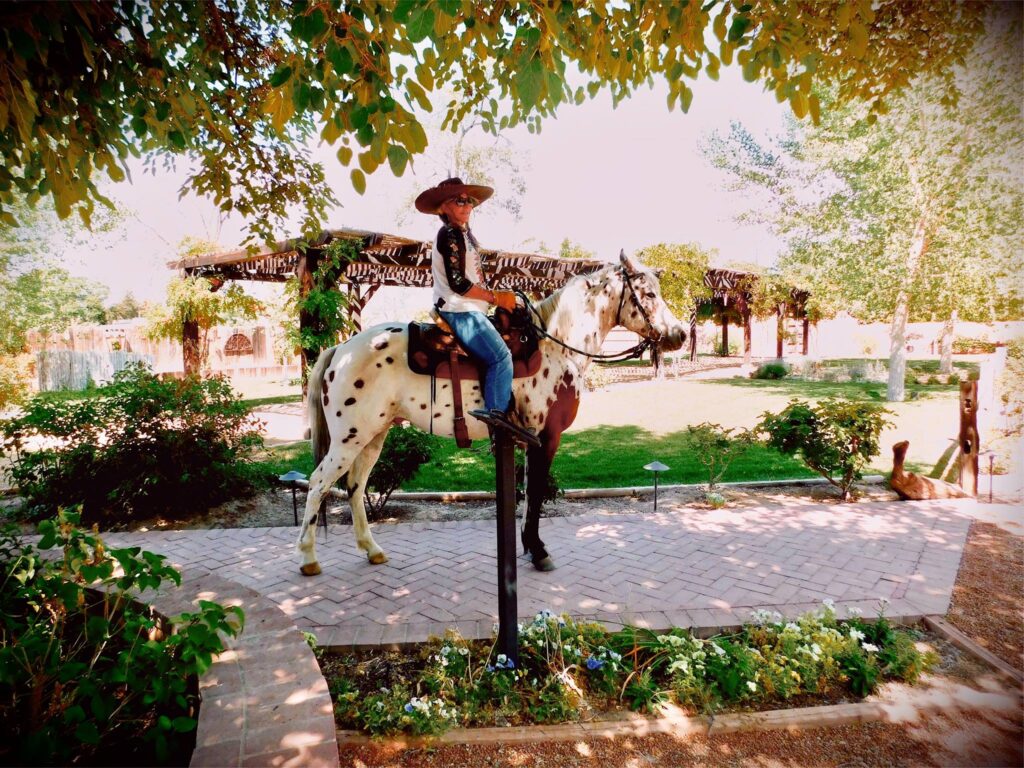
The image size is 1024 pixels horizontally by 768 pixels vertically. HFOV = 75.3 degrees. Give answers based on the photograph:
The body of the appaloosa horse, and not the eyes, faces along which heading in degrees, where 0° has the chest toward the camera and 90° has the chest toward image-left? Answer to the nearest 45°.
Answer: approximately 270°

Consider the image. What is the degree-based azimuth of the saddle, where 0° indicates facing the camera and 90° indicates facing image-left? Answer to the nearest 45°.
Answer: approximately 270°

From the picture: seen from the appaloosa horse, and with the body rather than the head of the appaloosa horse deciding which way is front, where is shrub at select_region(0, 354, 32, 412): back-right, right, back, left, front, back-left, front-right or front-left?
back-left

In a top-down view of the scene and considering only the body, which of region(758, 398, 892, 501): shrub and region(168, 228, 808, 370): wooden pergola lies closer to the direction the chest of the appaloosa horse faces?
the shrub

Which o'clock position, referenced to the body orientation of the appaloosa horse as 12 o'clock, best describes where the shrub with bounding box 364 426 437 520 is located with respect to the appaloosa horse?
The shrub is roughly at 8 o'clock from the appaloosa horse.

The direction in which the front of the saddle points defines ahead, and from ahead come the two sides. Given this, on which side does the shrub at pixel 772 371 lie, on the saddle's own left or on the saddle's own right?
on the saddle's own left

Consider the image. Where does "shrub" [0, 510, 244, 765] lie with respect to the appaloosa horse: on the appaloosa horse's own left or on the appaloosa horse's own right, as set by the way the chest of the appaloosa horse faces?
on the appaloosa horse's own right

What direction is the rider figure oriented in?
to the viewer's right

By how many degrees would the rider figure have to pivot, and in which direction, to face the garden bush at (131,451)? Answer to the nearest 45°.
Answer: approximately 135° to its left
